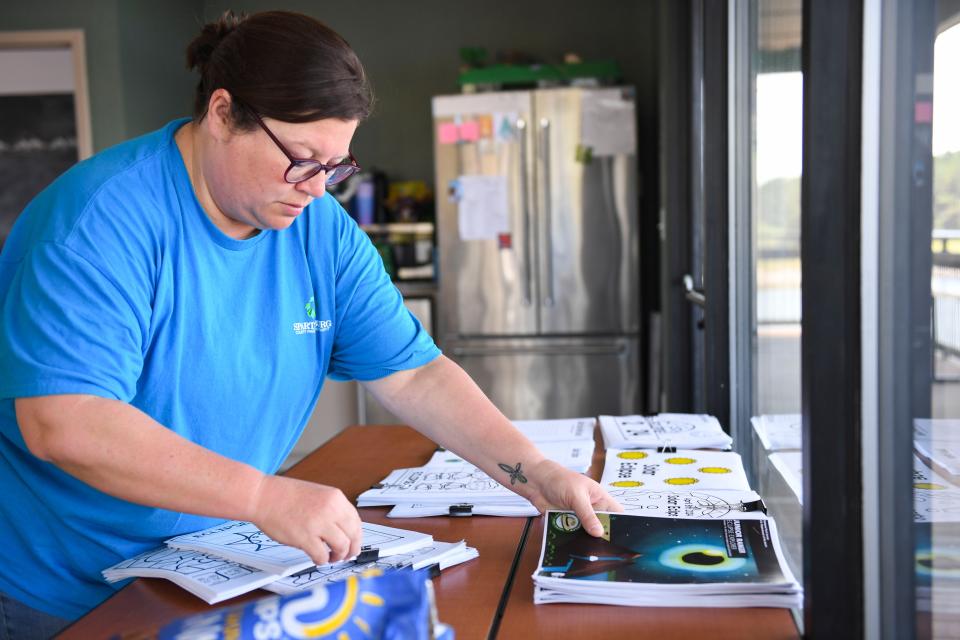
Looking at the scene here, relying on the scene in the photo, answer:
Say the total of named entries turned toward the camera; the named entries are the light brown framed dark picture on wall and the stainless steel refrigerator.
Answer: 2

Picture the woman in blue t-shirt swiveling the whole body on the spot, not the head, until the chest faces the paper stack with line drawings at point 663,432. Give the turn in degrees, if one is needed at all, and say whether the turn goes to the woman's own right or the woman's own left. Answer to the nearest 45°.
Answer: approximately 90° to the woman's own left

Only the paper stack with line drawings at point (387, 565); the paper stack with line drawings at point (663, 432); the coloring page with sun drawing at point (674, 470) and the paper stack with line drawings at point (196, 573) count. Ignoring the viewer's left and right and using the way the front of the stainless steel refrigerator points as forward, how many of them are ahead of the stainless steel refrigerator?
4

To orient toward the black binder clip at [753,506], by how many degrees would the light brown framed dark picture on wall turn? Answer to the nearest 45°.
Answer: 0° — it already faces it

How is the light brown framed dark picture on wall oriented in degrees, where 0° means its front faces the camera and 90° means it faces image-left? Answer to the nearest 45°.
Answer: approximately 0°

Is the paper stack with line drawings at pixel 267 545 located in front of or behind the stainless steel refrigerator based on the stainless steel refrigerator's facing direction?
in front

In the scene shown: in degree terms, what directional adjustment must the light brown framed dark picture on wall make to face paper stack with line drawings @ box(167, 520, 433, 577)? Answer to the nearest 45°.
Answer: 0° — it already faces it

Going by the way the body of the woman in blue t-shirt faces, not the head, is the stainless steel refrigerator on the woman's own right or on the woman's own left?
on the woman's own left

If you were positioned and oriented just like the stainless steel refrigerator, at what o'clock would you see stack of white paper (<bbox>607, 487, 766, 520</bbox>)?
The stack of white paper is roughly at 12 o'clock from the stainless steel refrigerator.

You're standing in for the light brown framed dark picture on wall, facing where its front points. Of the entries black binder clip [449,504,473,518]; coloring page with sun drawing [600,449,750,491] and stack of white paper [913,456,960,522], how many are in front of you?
3
